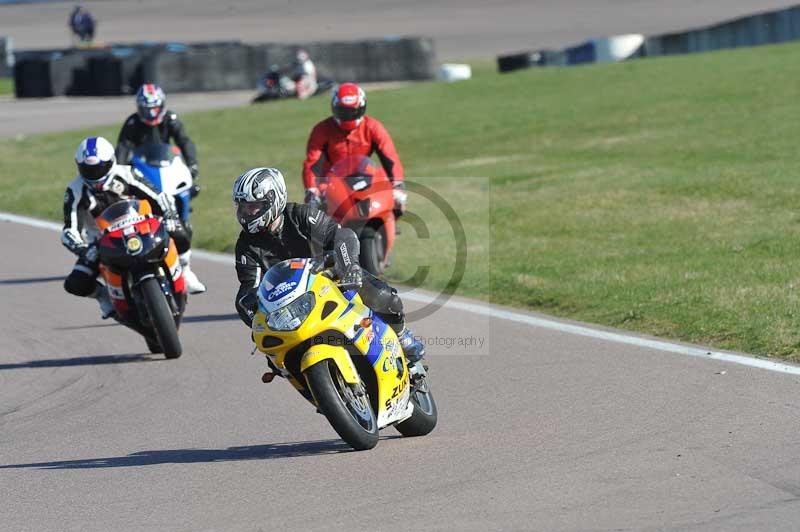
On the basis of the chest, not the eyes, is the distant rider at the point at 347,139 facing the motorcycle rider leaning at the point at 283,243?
yes

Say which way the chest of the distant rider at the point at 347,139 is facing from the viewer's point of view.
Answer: toward the camera

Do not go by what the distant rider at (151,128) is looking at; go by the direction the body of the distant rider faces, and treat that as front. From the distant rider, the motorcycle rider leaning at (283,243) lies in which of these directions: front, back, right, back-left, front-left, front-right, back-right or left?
front

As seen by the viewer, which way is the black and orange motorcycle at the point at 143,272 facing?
toward the camera

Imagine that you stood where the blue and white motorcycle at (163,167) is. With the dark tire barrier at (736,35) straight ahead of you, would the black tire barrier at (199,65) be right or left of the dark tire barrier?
left

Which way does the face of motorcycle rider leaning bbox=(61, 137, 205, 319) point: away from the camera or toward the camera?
toward the camera

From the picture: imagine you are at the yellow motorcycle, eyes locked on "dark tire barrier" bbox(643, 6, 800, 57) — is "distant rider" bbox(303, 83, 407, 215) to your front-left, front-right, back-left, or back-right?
front-left

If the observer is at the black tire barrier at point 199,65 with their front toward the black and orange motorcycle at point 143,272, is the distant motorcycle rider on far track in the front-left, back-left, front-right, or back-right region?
back-right

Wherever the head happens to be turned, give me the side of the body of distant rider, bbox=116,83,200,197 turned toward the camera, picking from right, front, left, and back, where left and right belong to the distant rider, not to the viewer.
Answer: front

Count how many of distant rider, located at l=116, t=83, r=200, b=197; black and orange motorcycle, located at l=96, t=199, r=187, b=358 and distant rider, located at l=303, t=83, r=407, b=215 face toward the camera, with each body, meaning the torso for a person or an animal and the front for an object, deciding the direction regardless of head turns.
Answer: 3

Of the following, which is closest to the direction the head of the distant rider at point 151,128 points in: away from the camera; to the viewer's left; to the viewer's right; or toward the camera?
toward the camera

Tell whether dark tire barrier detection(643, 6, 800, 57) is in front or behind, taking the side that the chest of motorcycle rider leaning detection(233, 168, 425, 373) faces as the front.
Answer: behind

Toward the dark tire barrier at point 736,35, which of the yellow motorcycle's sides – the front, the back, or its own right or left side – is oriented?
back

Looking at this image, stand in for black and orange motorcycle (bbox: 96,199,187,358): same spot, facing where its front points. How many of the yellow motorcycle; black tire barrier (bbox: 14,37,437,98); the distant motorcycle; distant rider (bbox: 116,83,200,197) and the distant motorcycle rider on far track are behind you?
4

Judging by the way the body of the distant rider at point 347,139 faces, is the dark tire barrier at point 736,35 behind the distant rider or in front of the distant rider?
behind

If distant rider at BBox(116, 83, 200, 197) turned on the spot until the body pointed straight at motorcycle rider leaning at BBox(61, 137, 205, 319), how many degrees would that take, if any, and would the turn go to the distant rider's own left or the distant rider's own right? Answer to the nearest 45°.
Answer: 0° — they already face them

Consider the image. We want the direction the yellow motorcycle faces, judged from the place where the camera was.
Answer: facing the viewer and to the left of the viewer

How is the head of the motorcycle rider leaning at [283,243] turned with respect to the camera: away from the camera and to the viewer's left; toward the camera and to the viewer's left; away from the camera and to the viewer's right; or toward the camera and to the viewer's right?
toward the camera and to the viewer's left

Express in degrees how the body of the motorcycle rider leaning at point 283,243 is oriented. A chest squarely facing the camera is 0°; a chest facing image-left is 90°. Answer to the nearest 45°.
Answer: approximately 45°
